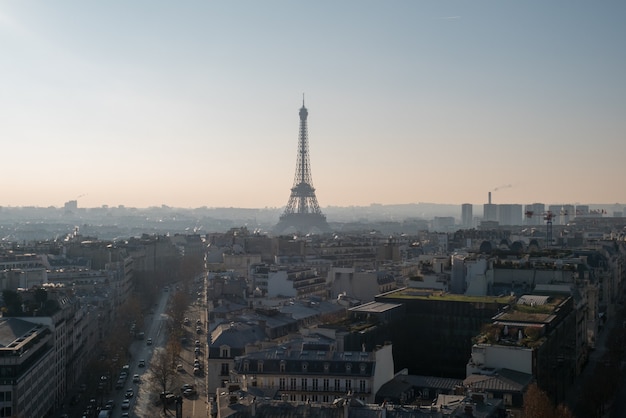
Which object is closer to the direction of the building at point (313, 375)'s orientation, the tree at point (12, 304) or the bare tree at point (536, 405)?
the bare tree

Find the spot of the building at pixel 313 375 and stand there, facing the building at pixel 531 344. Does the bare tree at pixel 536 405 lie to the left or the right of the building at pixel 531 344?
right

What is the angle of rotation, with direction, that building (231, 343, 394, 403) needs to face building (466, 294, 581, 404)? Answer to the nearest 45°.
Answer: approximately 90° to its left

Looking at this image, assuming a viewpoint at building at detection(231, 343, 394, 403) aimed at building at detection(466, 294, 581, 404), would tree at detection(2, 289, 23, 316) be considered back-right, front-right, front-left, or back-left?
back-left

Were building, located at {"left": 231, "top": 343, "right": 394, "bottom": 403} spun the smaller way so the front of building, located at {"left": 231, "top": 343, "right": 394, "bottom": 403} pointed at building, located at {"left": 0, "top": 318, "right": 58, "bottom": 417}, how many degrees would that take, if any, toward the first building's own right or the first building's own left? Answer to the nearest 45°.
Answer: approximately 90° to the first building's own right

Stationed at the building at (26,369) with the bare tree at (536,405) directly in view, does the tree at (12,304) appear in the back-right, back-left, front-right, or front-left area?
back-left

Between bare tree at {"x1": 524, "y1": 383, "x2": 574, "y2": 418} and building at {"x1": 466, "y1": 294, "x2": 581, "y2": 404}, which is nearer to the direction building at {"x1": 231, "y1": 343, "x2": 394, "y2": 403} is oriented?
the bare tree

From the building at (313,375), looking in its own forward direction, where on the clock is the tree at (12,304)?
The tree is roughly at 4 o'clock from the building.

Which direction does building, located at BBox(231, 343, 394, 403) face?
toward the camera

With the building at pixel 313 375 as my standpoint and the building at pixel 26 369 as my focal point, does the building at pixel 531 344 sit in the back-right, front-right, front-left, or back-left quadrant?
back-right

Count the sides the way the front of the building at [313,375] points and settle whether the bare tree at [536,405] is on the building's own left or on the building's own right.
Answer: on the building's own left
